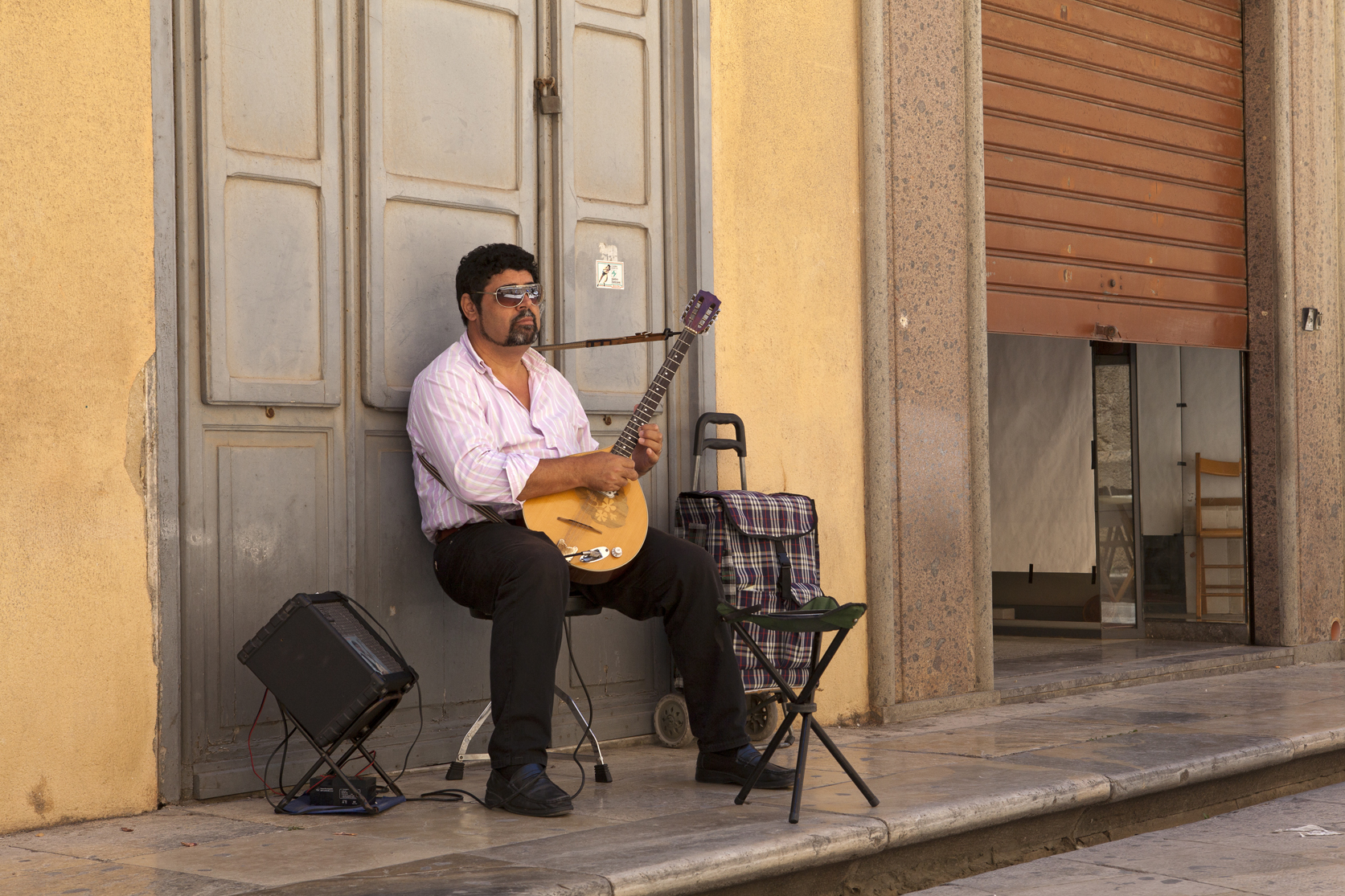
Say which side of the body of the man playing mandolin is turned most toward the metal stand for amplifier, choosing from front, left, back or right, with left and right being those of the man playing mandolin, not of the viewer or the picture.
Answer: right

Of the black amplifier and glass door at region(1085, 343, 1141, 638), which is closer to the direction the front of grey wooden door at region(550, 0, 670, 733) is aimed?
the black amplifier

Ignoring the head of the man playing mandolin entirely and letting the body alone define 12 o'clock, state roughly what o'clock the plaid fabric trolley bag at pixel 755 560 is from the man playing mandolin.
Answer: The plaid fabric trolley bag is roughly at 9 o'clock from the man playing mandolin.

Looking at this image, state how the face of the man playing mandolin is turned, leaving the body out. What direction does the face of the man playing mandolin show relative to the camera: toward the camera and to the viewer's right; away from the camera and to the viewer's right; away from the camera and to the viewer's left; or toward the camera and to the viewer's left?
toward the camera and to the viewer's right

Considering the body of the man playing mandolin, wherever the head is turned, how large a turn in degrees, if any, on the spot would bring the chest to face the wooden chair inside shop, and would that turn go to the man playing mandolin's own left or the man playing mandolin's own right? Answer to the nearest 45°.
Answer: approximately 90° to the man playing mandolin's own left

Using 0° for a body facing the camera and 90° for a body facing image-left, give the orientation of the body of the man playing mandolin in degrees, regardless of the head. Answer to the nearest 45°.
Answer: approximately 315°

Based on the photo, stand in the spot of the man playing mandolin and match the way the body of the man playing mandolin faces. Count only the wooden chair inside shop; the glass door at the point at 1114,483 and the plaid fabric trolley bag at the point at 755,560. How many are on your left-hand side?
3

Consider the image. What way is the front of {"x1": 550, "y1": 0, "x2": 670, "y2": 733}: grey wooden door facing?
toward the camera

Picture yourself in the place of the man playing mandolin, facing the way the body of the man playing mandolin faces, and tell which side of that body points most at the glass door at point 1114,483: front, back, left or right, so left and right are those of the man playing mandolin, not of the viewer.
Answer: left

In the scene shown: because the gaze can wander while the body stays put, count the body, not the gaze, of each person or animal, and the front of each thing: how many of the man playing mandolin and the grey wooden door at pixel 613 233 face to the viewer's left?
0
